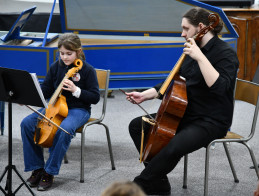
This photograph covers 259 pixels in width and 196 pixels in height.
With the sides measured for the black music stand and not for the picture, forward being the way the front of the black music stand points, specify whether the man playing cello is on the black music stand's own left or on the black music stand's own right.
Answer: on the black music stand's own right

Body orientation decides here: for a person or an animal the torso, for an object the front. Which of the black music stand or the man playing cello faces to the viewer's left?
the man playing cello

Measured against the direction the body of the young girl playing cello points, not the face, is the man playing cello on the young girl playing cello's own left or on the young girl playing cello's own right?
on the young girl playing cello's own left

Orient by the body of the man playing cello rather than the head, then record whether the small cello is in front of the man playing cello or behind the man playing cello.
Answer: in front

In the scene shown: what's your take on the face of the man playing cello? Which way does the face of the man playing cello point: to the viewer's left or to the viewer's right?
to the viewer's left

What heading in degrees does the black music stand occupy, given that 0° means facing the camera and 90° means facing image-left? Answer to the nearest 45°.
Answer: approximately 225°

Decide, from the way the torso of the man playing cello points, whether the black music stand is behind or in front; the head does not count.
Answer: in front

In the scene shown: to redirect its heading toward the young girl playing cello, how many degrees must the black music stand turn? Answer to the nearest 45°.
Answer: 0° — it already faces them

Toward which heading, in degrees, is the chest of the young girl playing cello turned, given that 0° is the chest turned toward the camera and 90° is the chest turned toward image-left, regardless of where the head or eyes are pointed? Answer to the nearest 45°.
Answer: approximately 45°

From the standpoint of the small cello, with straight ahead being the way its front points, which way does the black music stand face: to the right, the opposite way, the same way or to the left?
the opposite way

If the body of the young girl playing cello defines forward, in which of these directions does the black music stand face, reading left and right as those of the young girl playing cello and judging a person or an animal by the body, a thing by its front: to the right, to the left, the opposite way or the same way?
the opposite way

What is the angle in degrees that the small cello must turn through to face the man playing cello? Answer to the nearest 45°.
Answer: approximately 90° to its left

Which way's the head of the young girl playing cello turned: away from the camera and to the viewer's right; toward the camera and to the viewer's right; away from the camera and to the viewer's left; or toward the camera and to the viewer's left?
toward the camera and to the viewer's left

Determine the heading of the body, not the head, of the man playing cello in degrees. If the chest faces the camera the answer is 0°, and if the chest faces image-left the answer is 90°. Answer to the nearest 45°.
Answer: approximately 90°
